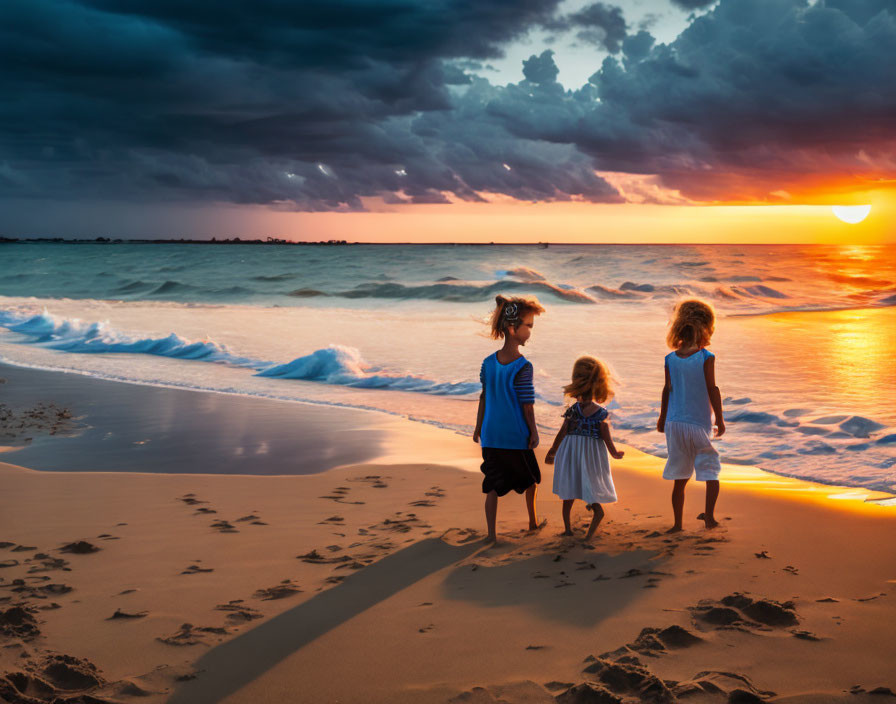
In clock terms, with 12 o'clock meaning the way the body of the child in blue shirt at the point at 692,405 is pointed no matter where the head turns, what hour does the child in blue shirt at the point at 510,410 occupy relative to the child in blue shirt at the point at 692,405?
the child in blue shirt at the point at 510,410 is roughly at 8 o'clock from the child in blue shirt at the point at 692,405.

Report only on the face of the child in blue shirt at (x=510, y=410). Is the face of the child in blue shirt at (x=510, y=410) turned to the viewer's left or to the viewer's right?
to the viewer's right

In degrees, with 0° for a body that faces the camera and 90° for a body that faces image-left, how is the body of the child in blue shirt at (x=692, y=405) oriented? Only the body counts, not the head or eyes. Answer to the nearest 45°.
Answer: approximately 180°

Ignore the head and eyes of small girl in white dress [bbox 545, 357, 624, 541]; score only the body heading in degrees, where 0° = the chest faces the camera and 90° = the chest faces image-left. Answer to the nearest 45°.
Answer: approximately 180°

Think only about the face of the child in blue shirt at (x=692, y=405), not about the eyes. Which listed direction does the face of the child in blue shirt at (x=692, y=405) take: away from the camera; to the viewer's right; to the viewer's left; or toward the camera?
away from the camera

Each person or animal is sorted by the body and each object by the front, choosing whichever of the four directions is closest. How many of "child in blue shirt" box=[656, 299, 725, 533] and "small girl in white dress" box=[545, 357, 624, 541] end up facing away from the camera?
2
